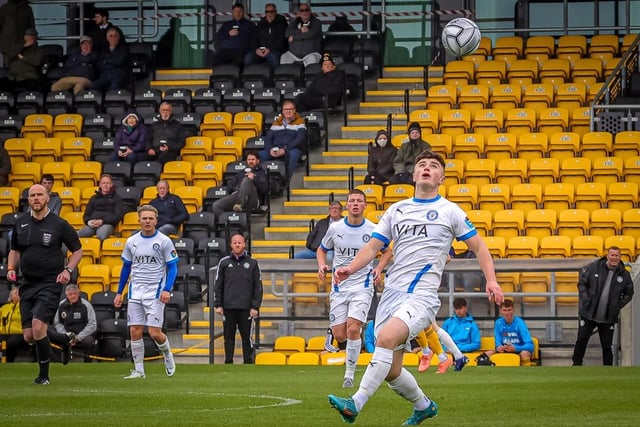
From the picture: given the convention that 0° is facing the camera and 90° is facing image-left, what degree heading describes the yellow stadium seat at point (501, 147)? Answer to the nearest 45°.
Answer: approximately 0°

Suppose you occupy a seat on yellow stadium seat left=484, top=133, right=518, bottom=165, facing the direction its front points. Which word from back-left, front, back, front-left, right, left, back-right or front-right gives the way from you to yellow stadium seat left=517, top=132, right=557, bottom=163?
left

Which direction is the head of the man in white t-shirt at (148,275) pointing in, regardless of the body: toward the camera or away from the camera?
toward the camera

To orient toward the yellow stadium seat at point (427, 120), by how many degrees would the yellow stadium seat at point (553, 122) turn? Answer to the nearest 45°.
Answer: approximately 90° to its right

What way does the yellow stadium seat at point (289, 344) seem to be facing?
toward the camera

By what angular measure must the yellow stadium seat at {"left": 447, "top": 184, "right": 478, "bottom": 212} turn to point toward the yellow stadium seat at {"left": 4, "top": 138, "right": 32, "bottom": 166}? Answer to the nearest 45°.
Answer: approximately 90° to its right

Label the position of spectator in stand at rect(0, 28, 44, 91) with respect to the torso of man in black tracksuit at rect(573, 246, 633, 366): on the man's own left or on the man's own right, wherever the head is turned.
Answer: on the man's own right

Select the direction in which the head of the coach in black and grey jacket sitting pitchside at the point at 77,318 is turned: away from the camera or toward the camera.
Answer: toward the camera

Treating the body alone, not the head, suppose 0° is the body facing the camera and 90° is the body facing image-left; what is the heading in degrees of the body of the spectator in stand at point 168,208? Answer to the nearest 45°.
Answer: approximately 0°

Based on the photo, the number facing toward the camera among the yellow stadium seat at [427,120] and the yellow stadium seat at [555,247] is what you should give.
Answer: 2

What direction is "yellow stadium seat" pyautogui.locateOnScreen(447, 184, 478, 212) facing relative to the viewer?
toward the camera

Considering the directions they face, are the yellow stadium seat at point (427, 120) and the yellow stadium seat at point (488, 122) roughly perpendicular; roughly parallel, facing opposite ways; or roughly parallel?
roughly parallel

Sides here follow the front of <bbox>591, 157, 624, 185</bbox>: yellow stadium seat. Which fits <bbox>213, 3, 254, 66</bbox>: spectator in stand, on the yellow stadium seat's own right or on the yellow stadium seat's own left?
on the yellow stadium seat's own right

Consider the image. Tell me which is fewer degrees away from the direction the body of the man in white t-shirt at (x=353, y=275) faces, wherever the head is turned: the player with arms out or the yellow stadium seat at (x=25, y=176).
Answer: the player with arms out

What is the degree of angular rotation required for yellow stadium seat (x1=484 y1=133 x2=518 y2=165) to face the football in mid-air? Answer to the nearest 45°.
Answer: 0° — it already faces it

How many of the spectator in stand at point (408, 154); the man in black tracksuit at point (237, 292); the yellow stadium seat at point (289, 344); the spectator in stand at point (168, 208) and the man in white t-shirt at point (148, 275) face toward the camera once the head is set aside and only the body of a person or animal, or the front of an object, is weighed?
5

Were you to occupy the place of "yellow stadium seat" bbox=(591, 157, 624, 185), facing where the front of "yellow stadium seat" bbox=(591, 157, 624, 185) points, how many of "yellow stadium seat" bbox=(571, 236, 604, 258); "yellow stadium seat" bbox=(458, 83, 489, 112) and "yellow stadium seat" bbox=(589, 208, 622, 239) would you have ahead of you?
2

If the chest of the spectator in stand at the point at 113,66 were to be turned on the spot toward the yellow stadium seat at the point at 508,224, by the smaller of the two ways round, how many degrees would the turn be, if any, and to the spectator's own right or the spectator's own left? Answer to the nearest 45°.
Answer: approximately 90° to the spectator's own left

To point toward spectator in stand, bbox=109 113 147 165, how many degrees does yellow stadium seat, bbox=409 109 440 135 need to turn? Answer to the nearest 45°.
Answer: approximately 90° to its right

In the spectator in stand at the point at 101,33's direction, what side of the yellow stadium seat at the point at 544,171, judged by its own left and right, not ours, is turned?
right

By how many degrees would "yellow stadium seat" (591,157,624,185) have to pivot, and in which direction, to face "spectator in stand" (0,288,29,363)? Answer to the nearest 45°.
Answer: approximately 45° to its right
